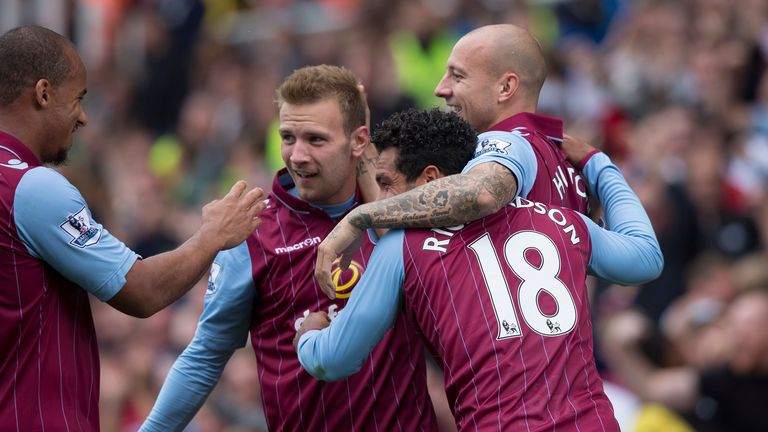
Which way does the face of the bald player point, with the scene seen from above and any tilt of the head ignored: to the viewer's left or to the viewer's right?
to the viewer's left

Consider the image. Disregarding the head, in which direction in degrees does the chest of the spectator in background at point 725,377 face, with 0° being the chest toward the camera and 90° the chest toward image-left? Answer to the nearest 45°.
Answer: approximately 45°
